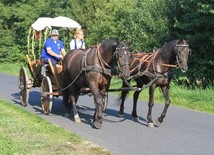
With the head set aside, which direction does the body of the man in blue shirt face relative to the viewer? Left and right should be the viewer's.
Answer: facing the viewer and to the right of the viewer

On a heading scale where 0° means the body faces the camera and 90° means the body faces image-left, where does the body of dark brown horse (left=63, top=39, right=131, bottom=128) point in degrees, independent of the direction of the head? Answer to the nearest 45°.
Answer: approximately 315°

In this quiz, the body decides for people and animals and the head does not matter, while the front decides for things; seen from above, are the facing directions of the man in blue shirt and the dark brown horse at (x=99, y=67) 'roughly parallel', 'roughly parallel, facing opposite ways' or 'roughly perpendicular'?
roughly parallel

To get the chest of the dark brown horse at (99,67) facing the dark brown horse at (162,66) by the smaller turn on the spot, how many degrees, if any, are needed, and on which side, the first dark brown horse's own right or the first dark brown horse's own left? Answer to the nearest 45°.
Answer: approximately 45° to the first dark brown horse's own left

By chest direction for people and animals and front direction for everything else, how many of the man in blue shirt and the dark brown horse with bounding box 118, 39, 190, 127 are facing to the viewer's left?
0

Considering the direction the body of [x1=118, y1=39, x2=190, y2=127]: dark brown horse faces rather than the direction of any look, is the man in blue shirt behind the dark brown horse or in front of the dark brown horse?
behind

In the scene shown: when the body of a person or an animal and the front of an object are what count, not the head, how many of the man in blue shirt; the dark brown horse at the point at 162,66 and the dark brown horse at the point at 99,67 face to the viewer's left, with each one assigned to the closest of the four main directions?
0

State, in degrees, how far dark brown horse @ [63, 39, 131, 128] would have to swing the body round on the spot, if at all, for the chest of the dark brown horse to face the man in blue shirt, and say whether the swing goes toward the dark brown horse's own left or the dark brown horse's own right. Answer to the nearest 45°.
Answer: approximately 180°

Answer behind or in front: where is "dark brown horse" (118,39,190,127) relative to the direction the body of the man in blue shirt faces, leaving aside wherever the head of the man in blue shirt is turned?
in front

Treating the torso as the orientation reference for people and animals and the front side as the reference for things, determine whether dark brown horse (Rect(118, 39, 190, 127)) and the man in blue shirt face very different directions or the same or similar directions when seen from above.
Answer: same or similar directions
